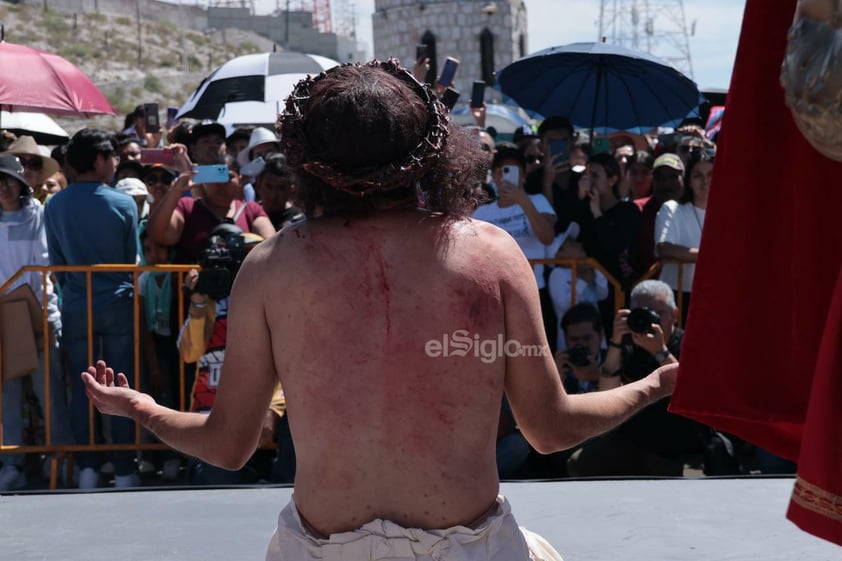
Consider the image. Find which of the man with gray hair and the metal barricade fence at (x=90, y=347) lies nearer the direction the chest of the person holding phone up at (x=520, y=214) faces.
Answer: the man with gray hair

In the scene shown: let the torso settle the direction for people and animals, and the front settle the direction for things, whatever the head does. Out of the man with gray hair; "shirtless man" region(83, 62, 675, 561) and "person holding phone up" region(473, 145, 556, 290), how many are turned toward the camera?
2

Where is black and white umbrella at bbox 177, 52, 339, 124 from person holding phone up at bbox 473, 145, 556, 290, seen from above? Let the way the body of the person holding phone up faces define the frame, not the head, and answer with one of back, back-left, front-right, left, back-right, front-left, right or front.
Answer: back-right

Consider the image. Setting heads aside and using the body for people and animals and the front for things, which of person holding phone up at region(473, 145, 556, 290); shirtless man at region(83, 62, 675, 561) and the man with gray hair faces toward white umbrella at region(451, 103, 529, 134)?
the shirtless man

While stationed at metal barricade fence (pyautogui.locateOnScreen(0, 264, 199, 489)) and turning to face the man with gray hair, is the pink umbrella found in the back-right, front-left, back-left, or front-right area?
back-left

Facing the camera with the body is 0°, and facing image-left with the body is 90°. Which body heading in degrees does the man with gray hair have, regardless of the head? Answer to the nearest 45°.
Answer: approximately 0°

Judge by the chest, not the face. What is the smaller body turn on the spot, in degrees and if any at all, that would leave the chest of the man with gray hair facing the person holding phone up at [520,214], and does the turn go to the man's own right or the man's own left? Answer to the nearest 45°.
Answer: approximately 135° to the man's own right

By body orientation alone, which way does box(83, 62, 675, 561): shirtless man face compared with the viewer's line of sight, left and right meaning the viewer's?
facing away from the viewer
